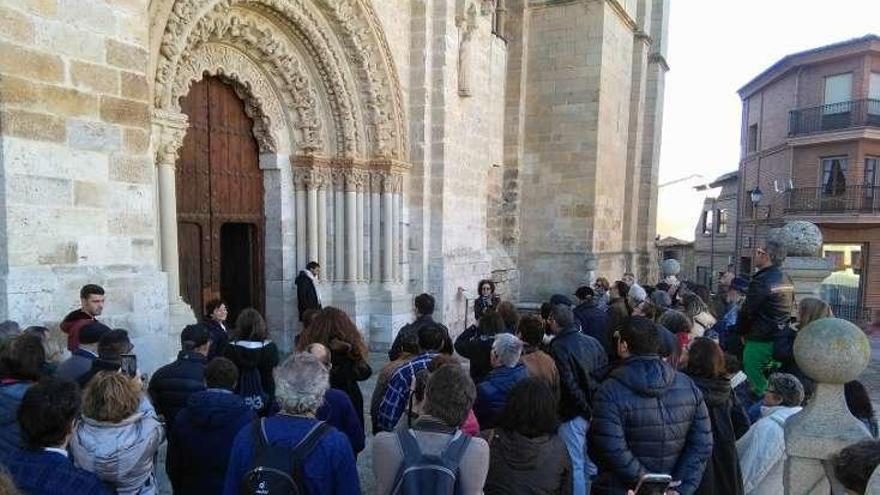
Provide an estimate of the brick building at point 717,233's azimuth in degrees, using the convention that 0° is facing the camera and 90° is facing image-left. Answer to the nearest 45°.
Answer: approximately 45°

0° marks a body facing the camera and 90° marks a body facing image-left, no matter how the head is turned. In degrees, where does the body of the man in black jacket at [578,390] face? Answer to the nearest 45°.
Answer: approximately 135°

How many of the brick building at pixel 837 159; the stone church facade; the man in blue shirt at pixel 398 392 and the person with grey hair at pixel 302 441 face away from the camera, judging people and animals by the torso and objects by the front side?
2

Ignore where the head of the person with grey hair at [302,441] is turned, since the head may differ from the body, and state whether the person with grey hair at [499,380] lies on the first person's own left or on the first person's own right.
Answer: on the first person's own right

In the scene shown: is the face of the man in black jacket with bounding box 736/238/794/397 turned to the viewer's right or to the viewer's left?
to the viewer's left

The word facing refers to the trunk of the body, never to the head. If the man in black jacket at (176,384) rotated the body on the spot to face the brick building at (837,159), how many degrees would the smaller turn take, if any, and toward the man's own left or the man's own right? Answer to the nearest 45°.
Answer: approximately 45° to the man's own right

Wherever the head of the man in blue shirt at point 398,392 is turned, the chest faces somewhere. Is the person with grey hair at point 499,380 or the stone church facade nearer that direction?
the stone church facade

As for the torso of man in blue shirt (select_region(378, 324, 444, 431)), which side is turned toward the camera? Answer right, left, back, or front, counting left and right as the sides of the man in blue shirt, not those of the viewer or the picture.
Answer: back

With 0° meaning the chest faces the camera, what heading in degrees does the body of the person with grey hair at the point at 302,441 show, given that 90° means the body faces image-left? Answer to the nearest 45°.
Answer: approximately 180°

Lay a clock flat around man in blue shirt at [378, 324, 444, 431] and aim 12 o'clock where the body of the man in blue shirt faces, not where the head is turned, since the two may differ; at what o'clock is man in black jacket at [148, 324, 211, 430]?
The man in black jacket is roughly at 9 o'clock from the man in blue shirt.

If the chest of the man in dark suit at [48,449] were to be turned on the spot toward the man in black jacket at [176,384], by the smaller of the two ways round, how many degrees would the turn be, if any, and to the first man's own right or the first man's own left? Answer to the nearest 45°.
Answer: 0° — they already face them

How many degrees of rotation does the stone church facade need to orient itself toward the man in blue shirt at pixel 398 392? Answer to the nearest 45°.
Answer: approximately 45° to its right

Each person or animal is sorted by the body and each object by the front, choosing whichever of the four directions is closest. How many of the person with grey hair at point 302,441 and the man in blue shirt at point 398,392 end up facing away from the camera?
2

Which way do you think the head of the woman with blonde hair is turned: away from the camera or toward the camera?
away from the camera
